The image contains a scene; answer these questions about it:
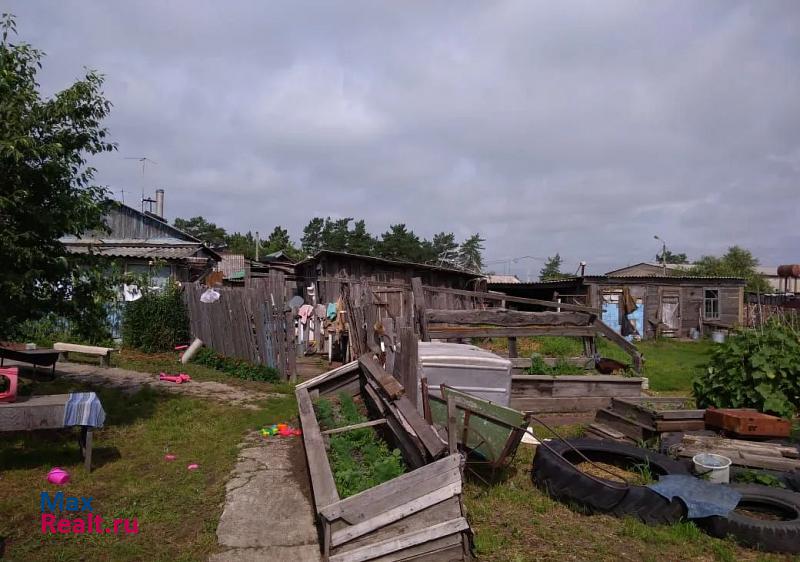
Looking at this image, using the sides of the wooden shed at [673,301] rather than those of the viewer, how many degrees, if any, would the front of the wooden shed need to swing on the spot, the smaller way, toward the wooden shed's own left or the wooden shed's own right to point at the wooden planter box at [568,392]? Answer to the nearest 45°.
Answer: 0° — it already faces it

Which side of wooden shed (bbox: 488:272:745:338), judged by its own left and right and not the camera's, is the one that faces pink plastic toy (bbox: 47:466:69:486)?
front

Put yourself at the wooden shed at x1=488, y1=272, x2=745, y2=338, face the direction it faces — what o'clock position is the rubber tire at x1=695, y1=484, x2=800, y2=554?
The rubber tire is roughly at 12 o'clock from the wooden shed.

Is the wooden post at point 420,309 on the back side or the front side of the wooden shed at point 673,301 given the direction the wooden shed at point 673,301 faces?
on the front side

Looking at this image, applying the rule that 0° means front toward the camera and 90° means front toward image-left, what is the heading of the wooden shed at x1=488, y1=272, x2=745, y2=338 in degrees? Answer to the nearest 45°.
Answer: approximately 0°

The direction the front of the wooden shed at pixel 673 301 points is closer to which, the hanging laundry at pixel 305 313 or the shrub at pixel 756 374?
the shrub

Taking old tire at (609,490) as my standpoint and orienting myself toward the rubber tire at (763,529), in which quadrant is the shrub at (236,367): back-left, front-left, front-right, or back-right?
back-left

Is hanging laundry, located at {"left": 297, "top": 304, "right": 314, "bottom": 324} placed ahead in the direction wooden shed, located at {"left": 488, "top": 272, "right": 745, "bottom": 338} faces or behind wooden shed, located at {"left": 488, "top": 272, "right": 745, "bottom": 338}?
ahead

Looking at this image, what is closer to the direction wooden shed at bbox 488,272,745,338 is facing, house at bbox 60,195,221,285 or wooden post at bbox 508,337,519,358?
the wooden post

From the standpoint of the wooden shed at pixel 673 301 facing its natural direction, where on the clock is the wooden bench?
The wooden bench is roughly at 1 o'clock from the wooden shed.

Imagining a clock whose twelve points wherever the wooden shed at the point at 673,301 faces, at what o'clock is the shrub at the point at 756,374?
The shrub is roughly at 12 o'clock from the wooden shed.

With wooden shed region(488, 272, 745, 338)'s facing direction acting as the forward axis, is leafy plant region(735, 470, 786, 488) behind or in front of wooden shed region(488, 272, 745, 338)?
in front

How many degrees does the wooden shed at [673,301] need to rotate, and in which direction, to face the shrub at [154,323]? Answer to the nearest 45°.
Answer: approximately 45° to its right
